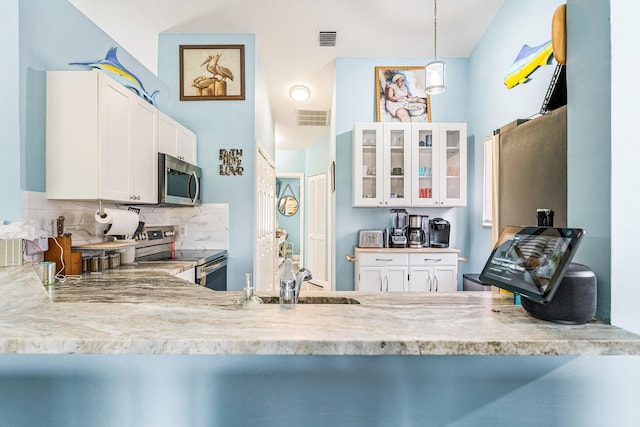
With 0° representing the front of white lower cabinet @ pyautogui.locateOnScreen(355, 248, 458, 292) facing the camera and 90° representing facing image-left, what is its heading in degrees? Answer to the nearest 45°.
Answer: approximately 0°

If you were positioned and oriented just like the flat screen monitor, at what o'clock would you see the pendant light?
The pendant light is roughly at 4 o'clock from the flat screen monitor.

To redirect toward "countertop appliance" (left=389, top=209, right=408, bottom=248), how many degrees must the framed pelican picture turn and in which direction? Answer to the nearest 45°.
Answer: approximately 90° to its left

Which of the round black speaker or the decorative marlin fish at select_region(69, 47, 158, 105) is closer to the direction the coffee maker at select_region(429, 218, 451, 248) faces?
the round black speaker

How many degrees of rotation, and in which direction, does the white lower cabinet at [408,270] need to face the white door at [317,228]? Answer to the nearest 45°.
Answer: approximately 135° to its right

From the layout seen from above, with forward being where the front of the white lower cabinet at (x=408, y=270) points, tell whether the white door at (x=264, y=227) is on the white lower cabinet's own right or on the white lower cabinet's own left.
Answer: on the white lower cabinet's own right
